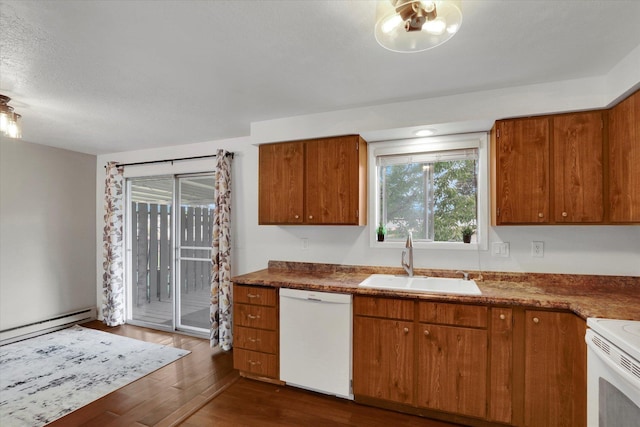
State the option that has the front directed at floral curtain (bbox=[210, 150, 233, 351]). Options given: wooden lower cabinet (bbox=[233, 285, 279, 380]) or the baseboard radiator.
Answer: the baseboard radiator

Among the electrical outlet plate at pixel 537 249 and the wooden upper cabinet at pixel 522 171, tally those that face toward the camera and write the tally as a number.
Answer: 2

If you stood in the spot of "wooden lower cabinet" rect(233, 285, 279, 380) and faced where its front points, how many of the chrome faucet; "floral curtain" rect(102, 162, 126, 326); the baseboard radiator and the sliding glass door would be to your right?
3

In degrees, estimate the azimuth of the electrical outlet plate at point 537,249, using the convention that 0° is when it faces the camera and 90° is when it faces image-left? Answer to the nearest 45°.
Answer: approximately 0°

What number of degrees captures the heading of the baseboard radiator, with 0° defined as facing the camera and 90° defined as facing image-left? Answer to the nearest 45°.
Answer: approximately 315°

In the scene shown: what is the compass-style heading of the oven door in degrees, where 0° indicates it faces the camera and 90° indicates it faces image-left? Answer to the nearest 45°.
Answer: approximately 45°

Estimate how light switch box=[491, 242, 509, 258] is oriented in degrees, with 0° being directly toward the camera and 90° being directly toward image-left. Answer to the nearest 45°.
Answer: approximately 0°

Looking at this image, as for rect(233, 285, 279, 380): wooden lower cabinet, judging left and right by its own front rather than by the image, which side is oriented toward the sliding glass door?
right

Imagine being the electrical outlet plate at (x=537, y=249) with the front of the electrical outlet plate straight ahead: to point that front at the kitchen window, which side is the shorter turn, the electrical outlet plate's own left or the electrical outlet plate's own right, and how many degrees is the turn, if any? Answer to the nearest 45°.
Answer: approximately 90° to the electrical outlet plate's own right

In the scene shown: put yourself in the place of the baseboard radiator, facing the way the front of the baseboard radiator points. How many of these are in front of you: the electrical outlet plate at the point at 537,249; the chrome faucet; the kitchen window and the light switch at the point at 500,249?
4

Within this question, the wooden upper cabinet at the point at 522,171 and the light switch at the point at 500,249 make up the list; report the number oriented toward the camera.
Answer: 2

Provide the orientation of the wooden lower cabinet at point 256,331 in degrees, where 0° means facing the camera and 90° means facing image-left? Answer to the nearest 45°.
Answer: approximately 45°
